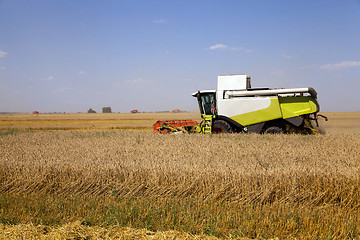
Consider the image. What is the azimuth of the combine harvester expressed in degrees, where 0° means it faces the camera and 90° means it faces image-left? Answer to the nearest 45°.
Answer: approximately 90°
